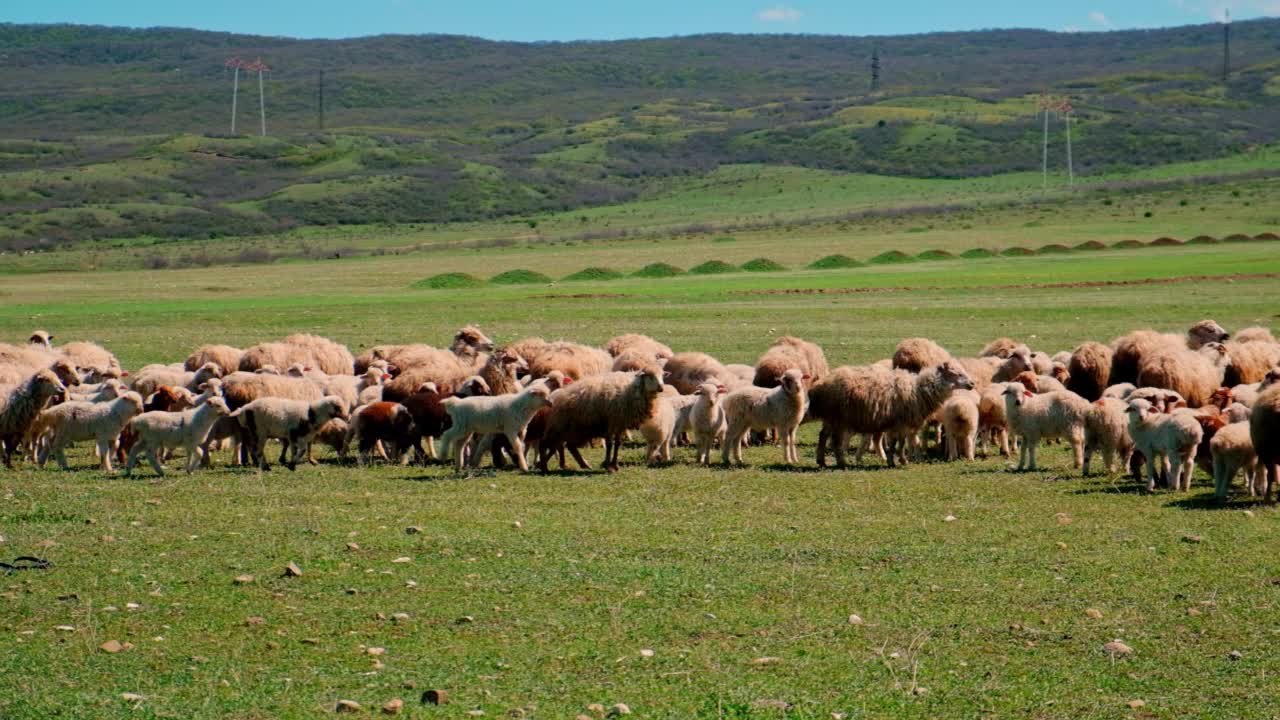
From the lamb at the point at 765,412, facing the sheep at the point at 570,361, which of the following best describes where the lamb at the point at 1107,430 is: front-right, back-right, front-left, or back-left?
back-right

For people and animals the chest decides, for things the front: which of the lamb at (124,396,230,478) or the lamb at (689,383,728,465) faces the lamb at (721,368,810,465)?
the lamb at (124,396,230,478)

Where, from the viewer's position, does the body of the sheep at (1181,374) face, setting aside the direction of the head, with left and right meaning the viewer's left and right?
facing to the right of the viewer

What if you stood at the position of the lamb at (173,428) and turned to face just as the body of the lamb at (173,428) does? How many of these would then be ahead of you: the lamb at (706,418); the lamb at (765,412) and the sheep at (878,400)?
3

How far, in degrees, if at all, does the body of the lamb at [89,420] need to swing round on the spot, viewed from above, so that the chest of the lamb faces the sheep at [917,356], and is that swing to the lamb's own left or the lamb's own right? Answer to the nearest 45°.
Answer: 0° — it already faces it

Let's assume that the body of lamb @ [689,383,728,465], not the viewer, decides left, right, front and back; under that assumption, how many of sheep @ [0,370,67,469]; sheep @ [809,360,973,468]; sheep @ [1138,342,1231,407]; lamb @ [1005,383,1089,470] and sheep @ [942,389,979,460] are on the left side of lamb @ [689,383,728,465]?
4

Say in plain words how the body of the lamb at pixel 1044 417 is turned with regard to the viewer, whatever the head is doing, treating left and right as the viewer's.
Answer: facing to the left of the viewer

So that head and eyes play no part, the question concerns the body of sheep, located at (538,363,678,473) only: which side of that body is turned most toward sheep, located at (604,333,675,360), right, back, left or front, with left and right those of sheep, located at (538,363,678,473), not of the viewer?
left

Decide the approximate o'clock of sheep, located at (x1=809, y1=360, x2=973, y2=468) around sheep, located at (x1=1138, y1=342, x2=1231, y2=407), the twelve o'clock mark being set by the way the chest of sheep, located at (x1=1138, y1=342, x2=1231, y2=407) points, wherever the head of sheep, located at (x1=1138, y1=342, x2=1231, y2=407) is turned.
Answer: sheep, located at (x1=809, y1=360, x2=973, y2=468) is roughly at 5 o'clock from sheep, located at (x1=1138, y1=342, x2=1231, y2=407).

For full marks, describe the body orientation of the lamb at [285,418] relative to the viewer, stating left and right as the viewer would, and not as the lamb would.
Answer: facing to the right of the viewer

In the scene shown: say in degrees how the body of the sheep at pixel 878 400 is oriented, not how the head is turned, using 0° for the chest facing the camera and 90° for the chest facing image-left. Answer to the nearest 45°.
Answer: approximately 270°

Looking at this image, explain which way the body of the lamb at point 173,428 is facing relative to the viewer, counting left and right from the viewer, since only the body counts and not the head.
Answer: facing to the right of the viewer

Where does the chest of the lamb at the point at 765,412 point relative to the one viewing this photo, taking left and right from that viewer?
facing to the right of the viewer
